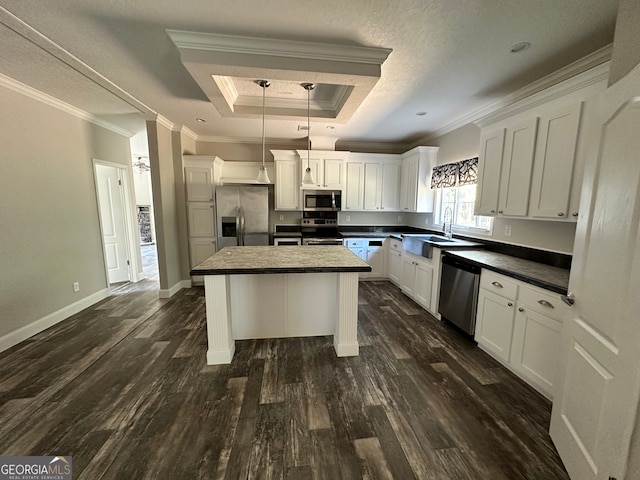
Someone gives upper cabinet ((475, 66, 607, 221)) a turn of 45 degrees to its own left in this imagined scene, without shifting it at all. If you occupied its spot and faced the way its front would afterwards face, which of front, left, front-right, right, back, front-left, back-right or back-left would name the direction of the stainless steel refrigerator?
right

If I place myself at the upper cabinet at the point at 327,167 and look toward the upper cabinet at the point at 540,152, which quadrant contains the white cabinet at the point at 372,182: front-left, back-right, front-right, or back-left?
front-left

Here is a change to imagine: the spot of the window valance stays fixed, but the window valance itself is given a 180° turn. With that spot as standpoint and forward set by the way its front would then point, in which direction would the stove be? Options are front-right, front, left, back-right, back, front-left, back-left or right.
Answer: back-left

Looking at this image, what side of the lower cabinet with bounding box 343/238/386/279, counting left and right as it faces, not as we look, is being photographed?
front

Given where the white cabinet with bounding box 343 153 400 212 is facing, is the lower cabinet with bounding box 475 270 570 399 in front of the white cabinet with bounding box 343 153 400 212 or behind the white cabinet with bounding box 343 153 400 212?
in front

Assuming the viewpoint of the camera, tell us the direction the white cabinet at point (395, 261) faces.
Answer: facing the viewer and to the left of the viewer

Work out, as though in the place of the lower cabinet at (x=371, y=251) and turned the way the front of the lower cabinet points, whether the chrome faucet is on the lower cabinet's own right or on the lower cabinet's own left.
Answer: on the lower cabinet's own left

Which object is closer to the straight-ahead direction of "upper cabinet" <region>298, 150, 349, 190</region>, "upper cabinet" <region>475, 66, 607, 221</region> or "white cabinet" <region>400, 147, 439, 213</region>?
the upper cabinet

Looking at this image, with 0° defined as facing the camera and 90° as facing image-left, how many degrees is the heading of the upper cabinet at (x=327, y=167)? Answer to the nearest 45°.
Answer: approximately 0°

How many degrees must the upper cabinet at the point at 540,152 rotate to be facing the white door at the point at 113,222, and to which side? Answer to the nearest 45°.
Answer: approximately 45° to its right

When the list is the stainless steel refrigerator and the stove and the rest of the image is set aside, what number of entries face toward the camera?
2

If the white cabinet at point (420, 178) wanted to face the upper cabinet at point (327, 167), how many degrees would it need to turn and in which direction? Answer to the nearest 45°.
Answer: approximately 45° to its right

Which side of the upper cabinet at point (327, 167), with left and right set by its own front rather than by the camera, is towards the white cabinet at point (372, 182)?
left

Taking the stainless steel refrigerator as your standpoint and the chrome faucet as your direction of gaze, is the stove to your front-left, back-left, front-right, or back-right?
front-left

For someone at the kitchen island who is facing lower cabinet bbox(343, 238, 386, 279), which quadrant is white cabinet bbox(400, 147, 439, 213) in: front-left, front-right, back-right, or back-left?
front-right

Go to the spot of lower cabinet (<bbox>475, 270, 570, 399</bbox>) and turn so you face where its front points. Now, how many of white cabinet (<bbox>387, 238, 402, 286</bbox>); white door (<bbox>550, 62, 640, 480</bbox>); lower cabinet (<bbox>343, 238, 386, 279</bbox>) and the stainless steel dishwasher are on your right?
3

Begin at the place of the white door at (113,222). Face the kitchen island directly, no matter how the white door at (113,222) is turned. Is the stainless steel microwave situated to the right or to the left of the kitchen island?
left

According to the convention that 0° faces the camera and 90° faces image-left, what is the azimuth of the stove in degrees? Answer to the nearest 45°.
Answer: approximately 0°
